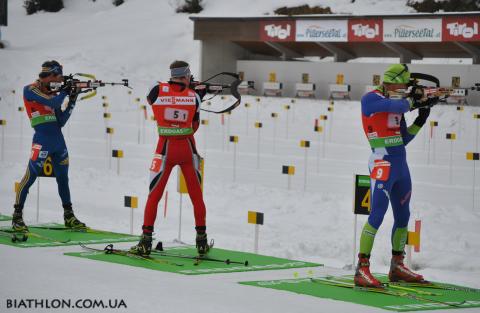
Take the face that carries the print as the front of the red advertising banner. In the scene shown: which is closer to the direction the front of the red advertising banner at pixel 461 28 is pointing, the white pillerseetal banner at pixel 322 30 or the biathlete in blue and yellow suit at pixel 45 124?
the biathlete in blue and yellow suit

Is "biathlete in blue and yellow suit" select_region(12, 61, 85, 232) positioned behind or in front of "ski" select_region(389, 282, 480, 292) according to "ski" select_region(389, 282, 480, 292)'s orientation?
behind

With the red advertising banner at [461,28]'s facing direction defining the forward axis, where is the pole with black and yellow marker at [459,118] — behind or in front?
in front

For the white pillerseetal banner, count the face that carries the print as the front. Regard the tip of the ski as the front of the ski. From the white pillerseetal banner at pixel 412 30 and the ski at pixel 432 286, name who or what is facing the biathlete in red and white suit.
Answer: the white pillerseetal banner

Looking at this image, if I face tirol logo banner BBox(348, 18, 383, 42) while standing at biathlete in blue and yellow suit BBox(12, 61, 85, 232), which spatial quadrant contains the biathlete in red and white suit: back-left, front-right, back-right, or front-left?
back-right

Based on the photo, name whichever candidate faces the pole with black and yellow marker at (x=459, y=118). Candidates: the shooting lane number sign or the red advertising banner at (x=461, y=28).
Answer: the red advertising banner

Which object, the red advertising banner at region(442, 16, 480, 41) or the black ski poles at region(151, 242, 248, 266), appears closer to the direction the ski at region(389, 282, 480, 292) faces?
the red advertising banner

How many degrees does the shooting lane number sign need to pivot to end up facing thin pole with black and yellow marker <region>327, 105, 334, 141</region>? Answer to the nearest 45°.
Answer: approximately 180°

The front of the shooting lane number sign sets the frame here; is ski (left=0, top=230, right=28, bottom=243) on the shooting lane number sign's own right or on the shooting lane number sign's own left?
on the shooting lane number sign's own right

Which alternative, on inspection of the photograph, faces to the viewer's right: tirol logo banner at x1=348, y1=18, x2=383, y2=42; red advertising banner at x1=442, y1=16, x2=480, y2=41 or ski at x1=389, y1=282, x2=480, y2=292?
the ski

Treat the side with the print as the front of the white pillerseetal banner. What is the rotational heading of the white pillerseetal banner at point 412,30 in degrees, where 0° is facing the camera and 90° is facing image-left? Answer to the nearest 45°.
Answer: approximately 0°

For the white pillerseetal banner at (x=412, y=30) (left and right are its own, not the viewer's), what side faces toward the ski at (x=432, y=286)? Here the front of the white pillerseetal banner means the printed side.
front

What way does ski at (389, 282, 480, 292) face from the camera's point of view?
to the viewer's right
